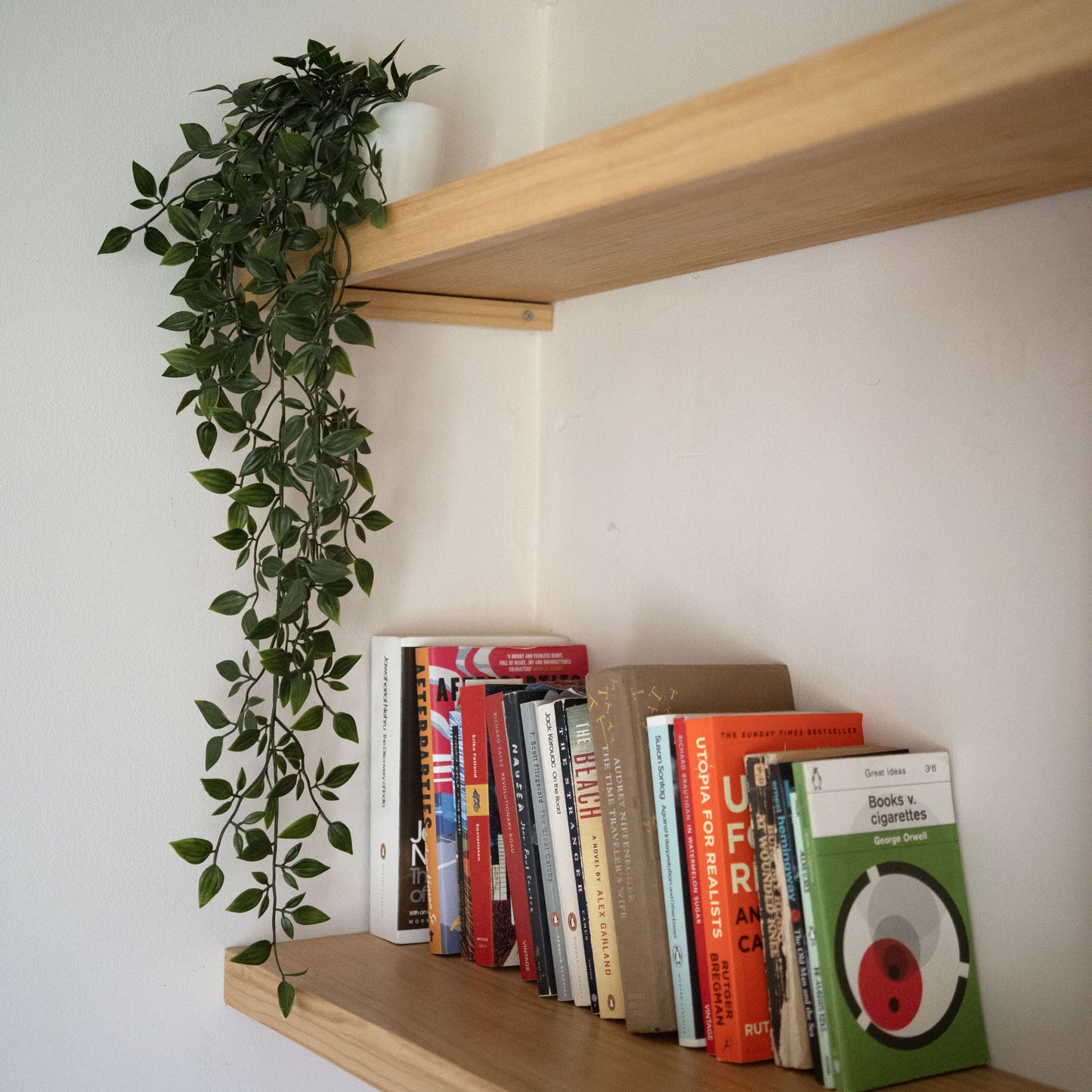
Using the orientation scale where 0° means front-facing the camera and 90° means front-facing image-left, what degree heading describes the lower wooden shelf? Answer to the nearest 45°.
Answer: approximately 45°

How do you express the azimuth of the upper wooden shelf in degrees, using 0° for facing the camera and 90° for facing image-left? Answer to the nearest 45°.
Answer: approximately 45°

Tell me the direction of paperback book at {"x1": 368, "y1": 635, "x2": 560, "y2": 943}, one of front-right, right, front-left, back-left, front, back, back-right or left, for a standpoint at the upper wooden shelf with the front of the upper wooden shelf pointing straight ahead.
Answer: right
